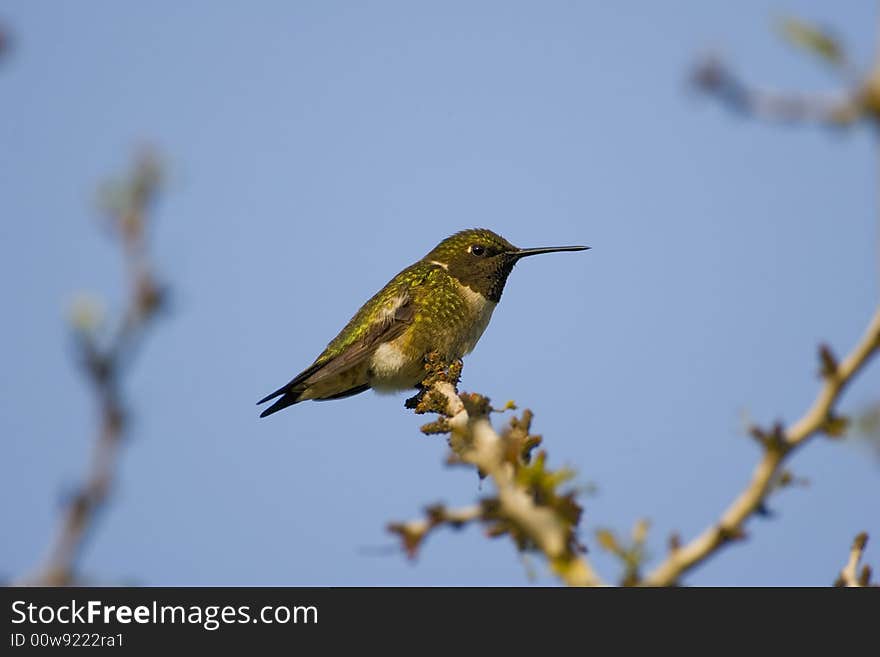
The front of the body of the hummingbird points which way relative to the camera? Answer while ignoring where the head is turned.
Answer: to the viewer's right
